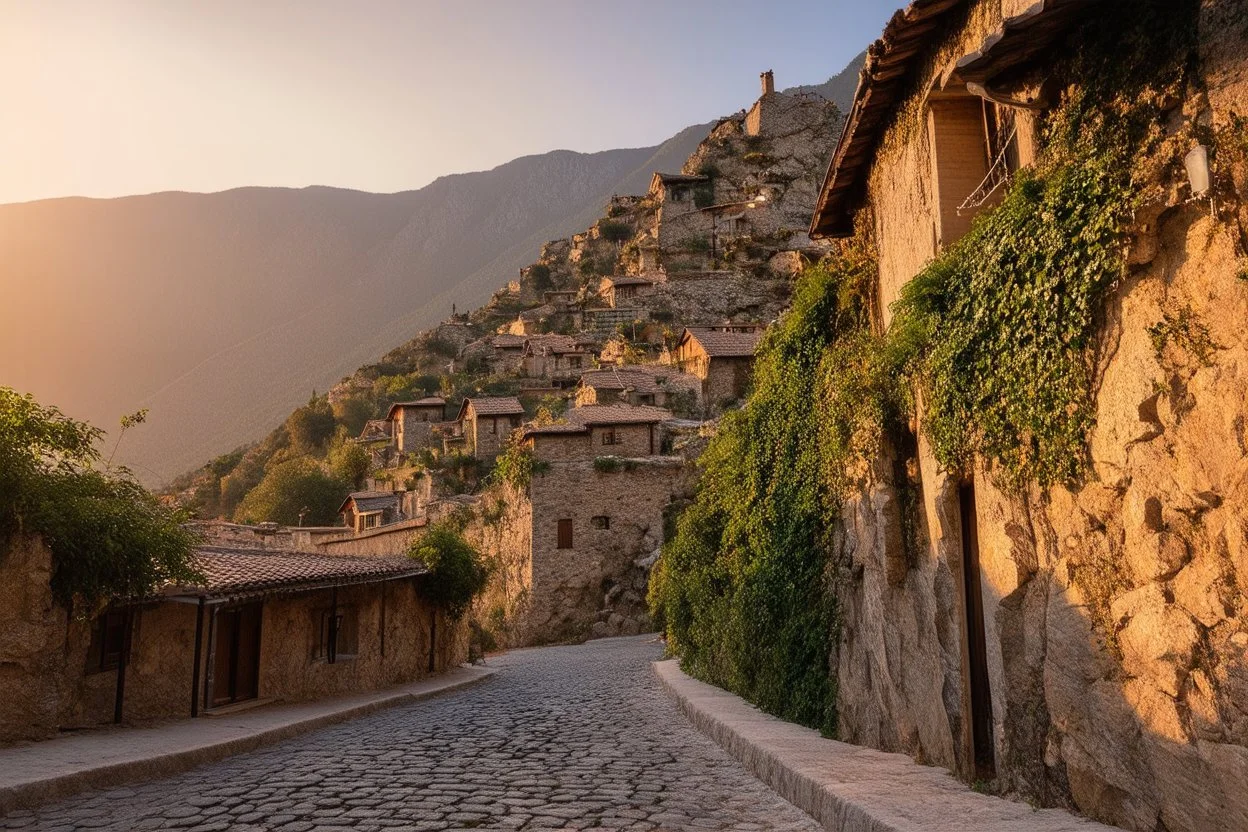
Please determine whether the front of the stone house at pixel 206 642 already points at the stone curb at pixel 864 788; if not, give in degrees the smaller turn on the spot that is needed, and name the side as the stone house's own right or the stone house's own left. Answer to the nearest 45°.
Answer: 0° — it already faces it

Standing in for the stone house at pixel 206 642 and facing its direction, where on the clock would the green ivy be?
The green ivy is roughly at 1 o'clock from the stone house.

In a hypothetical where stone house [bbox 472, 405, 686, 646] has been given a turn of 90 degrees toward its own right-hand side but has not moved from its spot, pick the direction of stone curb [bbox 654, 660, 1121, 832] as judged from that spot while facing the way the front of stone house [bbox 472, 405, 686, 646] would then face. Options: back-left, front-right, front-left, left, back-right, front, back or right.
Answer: left

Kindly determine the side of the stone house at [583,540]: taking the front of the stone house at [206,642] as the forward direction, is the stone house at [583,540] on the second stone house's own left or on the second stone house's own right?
on the second stone house's own left

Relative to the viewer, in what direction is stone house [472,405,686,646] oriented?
toward the camera

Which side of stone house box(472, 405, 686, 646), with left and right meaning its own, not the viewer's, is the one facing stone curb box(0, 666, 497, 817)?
front

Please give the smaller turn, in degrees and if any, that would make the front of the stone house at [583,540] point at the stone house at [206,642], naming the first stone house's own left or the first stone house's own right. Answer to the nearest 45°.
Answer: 0° — it already faces it

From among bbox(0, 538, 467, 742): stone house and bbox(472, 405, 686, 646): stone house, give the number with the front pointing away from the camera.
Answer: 0

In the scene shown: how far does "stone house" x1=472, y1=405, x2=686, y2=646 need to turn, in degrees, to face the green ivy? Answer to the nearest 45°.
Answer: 0° — it already faces it

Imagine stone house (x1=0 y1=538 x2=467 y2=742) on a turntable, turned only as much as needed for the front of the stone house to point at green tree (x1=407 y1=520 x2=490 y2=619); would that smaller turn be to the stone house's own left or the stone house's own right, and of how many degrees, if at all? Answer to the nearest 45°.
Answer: approximately 90° to the stone house's own left

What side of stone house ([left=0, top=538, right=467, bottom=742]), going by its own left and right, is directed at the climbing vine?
front

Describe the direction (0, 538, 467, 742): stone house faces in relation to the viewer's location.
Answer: facing the viewer and to the right of the viewer
